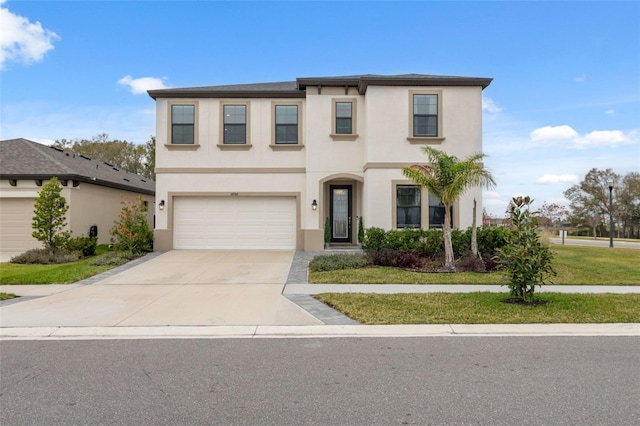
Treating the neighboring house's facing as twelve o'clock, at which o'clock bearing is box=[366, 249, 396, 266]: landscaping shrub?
The landscaping shrub is roughly at 9 o'clock from the neighboring house.

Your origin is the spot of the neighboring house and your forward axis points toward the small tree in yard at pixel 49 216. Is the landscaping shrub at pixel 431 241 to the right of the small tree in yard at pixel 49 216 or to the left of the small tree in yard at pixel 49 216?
left

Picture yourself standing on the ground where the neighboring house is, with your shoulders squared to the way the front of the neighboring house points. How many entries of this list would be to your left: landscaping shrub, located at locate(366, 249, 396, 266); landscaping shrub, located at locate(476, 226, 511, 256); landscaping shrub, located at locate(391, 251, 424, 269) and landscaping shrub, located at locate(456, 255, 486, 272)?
4

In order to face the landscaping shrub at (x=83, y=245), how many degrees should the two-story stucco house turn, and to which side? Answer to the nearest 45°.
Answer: approximately 90° to its right

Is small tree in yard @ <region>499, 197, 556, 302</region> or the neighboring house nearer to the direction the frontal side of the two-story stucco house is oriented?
the small tree in yard

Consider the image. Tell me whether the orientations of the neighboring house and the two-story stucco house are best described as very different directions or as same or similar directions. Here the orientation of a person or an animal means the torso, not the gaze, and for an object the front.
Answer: same or similar directions

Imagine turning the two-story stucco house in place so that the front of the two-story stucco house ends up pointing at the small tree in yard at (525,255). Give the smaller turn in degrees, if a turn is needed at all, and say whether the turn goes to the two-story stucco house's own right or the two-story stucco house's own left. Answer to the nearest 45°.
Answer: approximately 45° to the two-story stucco house's own left

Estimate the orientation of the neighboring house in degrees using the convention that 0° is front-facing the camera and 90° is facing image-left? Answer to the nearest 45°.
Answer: approximately 45°

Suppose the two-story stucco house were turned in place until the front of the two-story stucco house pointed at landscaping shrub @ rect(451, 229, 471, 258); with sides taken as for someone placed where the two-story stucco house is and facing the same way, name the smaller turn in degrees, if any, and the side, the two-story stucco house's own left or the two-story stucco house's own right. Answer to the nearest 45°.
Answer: approximately 90° to the two-story stucco house's own left

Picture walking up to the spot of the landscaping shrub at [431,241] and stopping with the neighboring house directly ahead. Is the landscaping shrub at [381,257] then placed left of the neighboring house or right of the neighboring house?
left

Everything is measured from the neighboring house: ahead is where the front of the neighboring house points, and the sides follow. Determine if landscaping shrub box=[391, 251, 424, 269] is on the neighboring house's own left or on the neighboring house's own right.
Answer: on the neighboring house's own left

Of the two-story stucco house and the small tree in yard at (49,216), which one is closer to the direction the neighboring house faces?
the small tree in yard

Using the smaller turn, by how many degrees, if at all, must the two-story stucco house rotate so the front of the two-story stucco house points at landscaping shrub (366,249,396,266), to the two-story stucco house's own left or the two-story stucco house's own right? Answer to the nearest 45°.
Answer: approximately 45° to the two-story stucco house's own left

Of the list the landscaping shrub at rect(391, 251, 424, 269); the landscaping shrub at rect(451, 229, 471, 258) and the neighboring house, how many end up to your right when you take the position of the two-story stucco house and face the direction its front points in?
1

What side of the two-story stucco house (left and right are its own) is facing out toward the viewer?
front

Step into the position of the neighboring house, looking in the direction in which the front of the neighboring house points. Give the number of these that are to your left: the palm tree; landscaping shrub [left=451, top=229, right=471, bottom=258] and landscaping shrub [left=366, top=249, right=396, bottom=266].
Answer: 3
